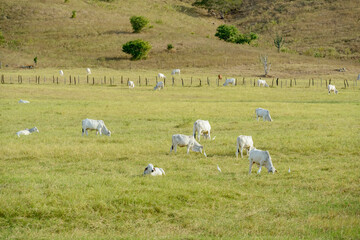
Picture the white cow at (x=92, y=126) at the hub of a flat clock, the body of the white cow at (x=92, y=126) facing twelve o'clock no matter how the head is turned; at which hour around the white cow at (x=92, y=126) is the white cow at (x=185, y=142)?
the white cow at (x=185, y=142) is roughly at 2 o'clock from the white cow at (x=92, y=126).

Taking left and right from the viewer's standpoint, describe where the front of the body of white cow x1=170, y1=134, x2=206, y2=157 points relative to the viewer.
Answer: facing to the right of the viewer

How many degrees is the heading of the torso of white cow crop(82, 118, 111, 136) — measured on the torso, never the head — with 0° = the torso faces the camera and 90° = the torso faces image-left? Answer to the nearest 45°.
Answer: approximately 270°

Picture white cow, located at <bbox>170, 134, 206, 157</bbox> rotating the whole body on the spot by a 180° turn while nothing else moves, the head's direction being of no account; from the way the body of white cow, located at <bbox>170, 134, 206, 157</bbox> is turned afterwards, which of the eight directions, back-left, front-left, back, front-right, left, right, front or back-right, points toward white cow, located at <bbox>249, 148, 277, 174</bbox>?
back-left

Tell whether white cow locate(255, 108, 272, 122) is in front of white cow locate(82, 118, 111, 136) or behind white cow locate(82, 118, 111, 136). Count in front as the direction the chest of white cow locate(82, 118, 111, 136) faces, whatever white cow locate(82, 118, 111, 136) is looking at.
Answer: in front

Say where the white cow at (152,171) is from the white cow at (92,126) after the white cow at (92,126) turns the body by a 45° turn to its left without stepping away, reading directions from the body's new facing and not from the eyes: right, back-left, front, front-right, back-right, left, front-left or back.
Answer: back-right

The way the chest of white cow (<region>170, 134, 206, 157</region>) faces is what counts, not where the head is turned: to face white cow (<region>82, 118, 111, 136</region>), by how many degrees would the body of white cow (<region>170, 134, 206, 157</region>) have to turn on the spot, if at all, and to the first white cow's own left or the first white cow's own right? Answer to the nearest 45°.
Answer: approximately 135° to the first white cow's own left

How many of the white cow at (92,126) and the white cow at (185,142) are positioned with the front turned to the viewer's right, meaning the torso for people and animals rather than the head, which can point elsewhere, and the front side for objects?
2
